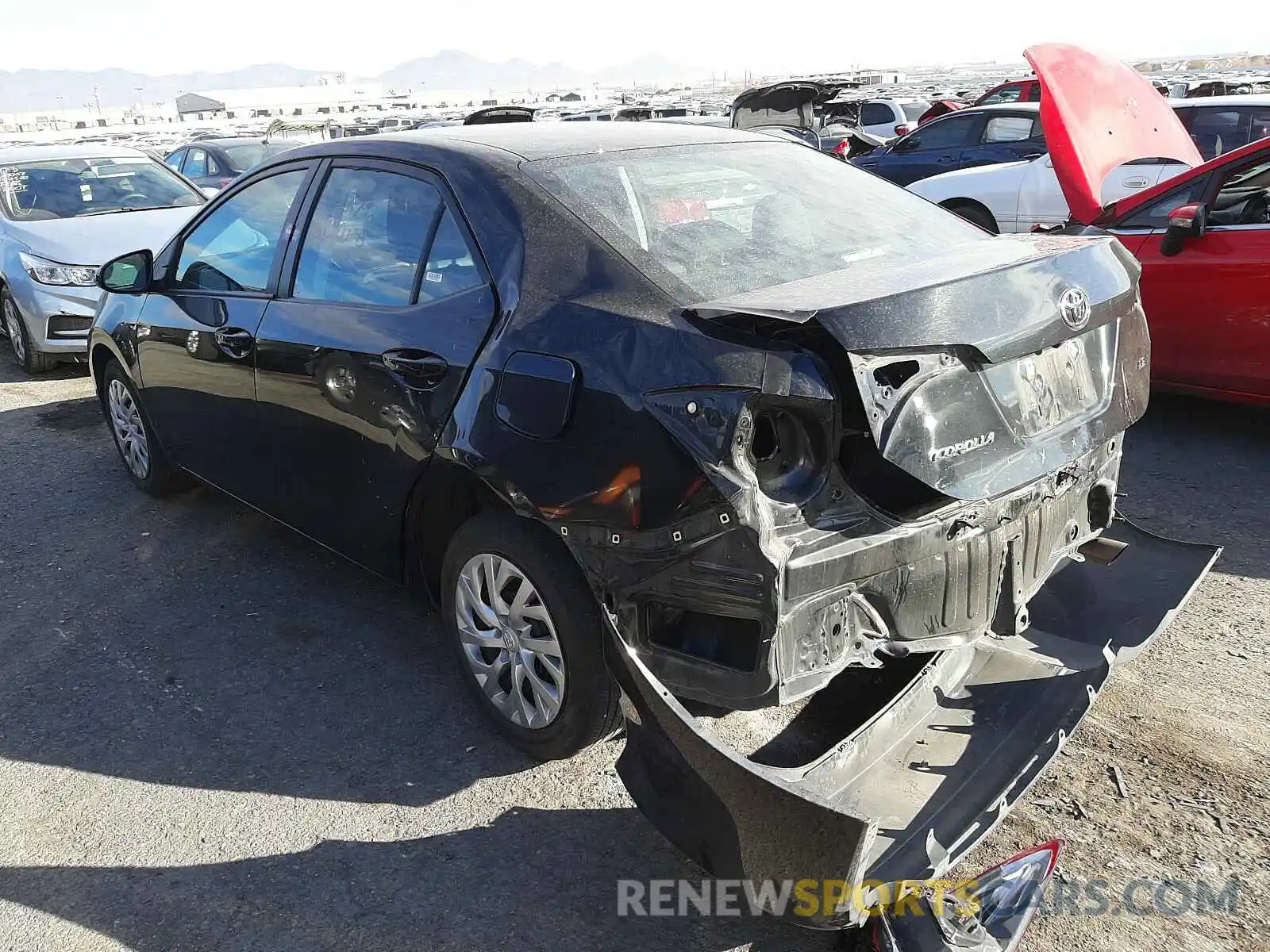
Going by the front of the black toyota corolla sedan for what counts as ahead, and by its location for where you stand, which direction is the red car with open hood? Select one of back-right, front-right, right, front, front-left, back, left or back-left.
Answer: right

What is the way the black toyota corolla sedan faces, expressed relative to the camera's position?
facing away from the viewer and to the left of the viewer

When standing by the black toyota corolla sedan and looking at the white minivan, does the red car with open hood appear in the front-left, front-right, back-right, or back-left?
front-right

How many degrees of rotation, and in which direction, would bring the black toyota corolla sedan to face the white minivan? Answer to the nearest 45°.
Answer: approximately 45° to its right
